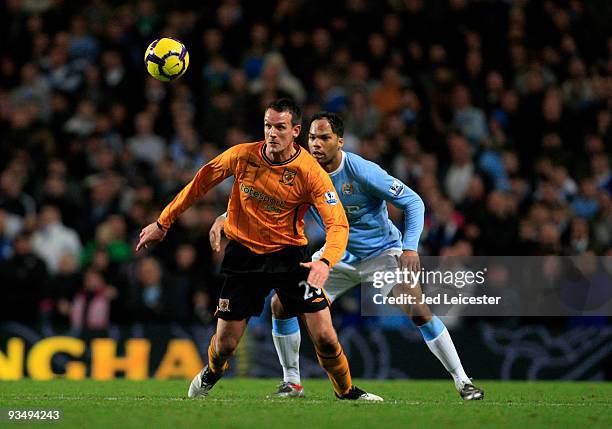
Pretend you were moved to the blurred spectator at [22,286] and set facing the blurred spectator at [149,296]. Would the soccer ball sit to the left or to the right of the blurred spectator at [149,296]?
right

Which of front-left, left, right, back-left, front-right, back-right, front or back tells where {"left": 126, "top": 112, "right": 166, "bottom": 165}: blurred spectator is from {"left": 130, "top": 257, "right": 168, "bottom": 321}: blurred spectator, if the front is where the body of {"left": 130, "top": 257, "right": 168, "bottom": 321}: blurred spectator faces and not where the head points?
back

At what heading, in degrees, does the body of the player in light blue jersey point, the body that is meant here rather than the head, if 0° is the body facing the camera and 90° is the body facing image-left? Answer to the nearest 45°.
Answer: approximately 45°

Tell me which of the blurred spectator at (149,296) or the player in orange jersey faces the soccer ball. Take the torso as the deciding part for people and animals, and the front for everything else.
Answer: the blurred spectator

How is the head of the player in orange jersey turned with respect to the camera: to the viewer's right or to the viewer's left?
to the viewer's left

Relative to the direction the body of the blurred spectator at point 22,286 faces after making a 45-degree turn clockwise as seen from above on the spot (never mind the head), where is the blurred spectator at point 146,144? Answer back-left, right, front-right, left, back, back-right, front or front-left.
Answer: back

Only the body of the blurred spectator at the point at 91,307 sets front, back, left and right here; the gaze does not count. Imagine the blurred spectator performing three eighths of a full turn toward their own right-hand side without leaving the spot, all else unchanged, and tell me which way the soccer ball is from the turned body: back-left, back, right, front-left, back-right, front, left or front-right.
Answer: back-left

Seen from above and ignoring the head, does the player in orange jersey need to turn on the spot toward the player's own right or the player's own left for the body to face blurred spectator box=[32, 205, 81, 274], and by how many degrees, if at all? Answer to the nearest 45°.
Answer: approximately 135° to the player's own right

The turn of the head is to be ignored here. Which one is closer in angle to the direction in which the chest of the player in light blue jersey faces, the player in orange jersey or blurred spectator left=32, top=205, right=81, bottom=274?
the player in orange jersey

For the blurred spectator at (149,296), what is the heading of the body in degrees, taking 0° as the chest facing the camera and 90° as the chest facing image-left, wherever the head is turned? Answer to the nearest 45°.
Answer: approximately 0°
